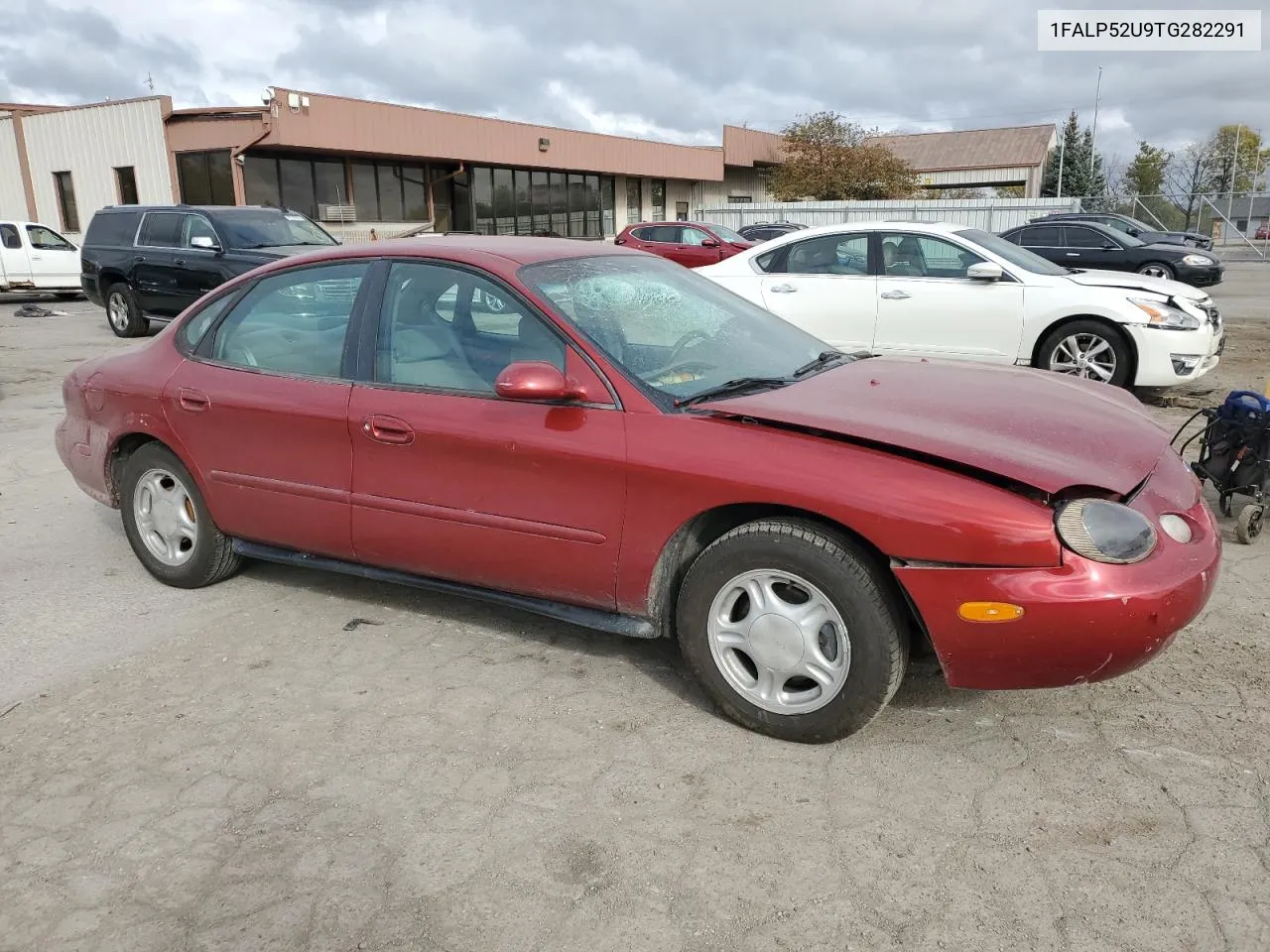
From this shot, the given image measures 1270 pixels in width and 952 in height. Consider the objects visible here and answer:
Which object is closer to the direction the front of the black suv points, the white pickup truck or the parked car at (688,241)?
the parked car

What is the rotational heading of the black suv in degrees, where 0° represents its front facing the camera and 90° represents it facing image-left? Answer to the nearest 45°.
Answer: approximately 315°

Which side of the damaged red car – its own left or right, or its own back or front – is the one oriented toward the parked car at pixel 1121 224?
left

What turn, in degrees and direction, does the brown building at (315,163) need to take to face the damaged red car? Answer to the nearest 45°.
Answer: approximately 45° to its right

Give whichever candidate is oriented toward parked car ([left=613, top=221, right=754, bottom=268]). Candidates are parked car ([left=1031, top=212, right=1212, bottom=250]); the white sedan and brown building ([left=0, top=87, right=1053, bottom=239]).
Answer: the brown building

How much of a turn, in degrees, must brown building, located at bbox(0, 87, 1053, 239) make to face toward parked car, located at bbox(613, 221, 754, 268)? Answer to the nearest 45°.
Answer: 0° — it already faces it

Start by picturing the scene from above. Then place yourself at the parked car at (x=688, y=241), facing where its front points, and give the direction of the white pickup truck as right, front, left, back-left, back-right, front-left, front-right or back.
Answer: back-right

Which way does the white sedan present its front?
to the viewer's right

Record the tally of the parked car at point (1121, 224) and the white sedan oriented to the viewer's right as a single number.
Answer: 2

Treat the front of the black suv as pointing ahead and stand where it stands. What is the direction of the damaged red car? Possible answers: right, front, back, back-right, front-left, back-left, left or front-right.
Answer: front-right

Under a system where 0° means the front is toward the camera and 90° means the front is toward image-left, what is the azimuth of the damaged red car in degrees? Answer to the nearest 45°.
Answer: approximately 315°

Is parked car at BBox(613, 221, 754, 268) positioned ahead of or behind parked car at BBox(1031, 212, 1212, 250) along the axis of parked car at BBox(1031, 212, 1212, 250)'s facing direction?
behind

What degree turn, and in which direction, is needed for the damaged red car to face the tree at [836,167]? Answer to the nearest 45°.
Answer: approximately 135° to its left

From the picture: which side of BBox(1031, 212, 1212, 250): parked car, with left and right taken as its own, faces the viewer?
right

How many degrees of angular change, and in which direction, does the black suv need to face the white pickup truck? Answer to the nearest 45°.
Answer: approximately 135° to its left
